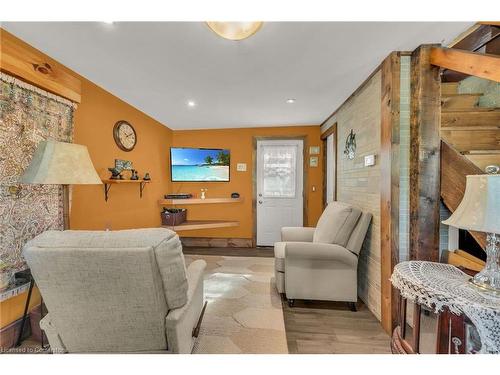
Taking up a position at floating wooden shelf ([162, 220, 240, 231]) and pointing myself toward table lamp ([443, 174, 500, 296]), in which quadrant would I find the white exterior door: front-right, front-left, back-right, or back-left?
front-left

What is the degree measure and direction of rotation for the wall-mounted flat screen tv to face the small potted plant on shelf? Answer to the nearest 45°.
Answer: approximately 45° to its right

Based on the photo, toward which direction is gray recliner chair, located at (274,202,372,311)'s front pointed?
to the viewer's left

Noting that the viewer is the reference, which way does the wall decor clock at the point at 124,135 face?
facing the viewer and to the right of the viewer

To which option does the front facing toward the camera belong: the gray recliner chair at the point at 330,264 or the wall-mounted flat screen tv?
the wall-mounted flat screen tv

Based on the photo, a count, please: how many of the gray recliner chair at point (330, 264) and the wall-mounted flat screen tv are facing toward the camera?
1

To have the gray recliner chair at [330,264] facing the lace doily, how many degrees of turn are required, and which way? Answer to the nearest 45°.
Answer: approximately 135° to its left

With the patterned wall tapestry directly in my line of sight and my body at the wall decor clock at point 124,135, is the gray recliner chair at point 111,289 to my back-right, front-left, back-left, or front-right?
front-left

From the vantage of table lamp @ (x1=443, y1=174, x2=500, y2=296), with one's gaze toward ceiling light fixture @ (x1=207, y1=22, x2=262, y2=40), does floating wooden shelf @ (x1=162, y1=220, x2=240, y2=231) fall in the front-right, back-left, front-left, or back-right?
front-right

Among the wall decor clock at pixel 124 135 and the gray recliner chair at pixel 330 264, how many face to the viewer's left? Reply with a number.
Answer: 1

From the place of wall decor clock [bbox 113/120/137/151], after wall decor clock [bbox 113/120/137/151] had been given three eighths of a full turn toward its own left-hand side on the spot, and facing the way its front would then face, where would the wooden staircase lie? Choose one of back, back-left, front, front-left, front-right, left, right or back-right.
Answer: back-right

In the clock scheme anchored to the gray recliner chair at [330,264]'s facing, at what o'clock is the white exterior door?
The white exterior door is roughly at 2 o'clock from the gray recliner chair.

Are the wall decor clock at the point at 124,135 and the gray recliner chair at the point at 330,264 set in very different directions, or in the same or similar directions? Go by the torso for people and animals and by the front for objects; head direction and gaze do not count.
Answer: very different directions

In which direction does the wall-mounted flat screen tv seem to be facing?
toward the camera

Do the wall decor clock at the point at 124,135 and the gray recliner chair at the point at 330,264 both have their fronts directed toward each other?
yes

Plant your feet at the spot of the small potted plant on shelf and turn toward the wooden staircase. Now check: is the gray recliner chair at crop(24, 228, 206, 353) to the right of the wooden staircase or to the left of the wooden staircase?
right
